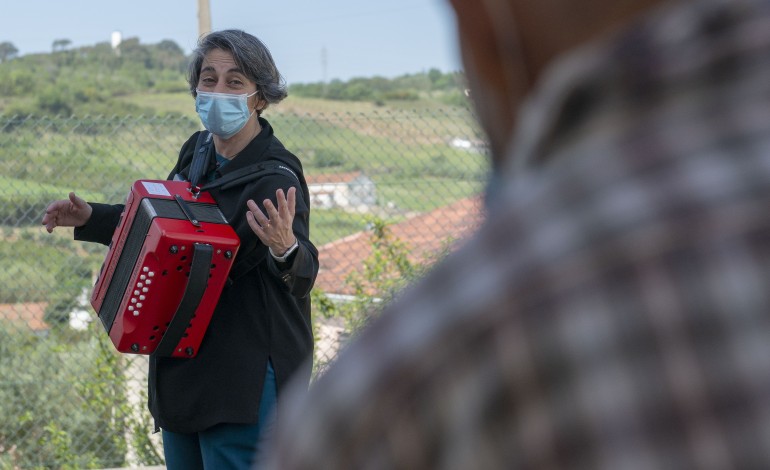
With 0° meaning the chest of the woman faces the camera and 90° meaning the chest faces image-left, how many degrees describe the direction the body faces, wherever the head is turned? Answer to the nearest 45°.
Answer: approximately 45°

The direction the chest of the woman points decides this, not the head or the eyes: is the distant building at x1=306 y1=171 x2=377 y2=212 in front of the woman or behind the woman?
behind

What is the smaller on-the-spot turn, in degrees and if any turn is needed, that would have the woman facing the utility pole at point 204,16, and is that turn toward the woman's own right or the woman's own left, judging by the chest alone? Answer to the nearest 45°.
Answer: approximately 135° to the woman's own right
